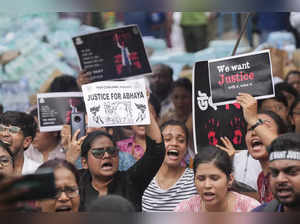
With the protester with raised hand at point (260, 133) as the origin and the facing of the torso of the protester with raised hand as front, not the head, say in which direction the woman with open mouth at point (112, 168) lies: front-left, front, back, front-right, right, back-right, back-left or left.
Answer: front-right

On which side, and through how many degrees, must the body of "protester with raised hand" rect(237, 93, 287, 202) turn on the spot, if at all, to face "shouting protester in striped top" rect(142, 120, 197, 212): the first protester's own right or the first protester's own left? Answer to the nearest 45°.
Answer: approximately 45° to the first protester's own right

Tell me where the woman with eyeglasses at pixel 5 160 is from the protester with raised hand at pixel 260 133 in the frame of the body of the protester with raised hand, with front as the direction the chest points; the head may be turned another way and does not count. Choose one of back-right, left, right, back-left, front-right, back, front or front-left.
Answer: front-right

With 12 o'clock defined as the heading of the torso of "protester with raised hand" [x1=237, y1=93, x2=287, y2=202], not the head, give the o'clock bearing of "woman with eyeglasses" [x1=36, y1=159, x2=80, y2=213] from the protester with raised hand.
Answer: The woman with eyeglasses is roughly at 1 o'clock from the protester with raised hand.

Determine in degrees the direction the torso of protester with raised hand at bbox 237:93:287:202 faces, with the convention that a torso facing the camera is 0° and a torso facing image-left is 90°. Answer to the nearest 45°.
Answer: approximately 45°
